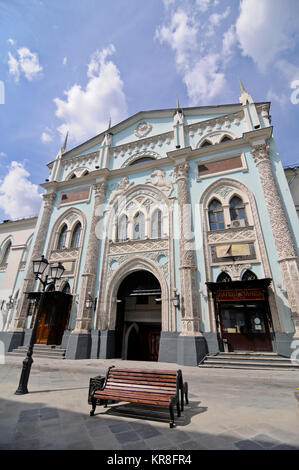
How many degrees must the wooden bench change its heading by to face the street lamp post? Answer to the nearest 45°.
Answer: approximately 90° to its right

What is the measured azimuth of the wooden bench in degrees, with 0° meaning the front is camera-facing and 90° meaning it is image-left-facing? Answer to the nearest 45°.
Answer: approximately 45°

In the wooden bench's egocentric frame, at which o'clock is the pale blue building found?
The pale blue building is roughly at 5 o'clock from the wooden bench.

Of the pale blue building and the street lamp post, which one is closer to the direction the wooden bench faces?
the street lamp post
